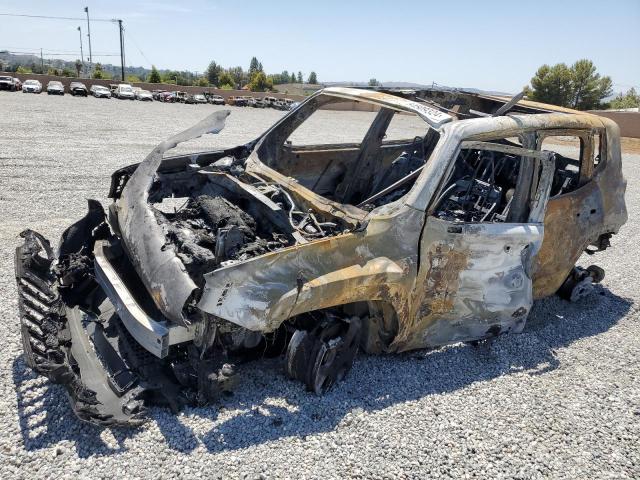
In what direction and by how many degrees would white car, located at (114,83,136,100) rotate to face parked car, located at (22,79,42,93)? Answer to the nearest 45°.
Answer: approximately 135° to its right

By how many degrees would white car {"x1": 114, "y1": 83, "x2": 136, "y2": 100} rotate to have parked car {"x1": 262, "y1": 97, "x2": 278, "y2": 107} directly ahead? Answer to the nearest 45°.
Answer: approximately 45° to its left

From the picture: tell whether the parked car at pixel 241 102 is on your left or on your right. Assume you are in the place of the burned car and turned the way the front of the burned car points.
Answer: on your right

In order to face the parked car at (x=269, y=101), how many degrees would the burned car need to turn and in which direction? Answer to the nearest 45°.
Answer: approximately 135° to its right

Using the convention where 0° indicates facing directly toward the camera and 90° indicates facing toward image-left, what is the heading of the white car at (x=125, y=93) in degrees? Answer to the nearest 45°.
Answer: approximately 315°

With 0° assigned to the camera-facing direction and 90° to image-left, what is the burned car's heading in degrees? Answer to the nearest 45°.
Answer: approximately 45°

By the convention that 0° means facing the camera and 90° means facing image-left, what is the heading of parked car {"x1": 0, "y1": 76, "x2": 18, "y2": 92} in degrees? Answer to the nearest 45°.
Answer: approximately 315°

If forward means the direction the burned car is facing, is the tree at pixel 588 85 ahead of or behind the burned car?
behind
